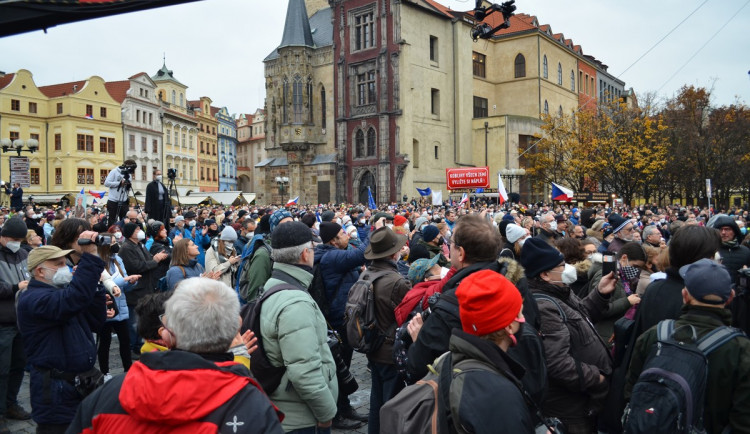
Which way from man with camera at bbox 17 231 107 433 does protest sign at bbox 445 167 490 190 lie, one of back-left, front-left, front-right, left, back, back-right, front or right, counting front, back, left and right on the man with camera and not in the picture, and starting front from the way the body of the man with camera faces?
front-left

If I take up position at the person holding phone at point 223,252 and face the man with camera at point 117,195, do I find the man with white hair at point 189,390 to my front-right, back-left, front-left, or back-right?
back-left

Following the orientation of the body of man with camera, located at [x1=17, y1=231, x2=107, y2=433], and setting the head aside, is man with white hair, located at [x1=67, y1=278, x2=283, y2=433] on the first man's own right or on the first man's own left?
on the first man's own right

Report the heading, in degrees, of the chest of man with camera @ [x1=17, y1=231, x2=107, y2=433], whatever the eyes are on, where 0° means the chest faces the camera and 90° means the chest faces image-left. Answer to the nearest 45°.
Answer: approximately 270°

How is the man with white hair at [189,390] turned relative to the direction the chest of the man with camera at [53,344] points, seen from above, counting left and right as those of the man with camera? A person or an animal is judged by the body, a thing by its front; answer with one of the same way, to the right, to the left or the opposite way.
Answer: to the left

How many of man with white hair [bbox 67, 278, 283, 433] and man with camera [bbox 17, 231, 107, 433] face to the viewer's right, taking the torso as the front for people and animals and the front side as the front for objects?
1

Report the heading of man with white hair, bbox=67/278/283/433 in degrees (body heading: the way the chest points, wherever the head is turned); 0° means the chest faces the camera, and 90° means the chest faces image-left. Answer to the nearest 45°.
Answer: approximately 180°

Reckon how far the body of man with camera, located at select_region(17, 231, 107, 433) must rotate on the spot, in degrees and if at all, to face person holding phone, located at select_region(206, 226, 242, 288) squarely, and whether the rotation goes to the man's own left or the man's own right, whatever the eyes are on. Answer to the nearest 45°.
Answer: approximately 45° to the man's own left
